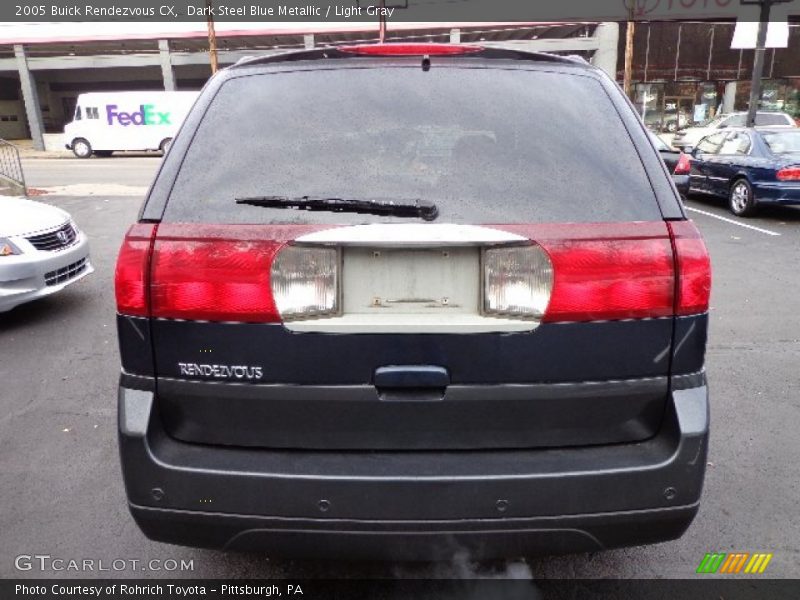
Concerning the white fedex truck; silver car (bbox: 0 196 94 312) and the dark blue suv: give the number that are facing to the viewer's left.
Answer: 1

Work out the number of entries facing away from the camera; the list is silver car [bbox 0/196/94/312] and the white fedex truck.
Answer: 0

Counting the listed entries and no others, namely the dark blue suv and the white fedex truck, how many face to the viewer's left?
1

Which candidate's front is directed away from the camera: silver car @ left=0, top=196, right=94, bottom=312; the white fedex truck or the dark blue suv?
the dark blue suv

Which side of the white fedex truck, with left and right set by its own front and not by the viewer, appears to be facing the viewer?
left

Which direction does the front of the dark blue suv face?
away from the camera

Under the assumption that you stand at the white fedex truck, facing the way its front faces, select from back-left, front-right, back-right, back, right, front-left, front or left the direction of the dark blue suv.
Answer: left

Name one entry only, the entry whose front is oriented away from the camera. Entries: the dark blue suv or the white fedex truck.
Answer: the dark blue suv

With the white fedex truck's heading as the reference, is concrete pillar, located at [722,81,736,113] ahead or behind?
behind

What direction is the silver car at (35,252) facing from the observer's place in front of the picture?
facing the viewer and to the right of the viewer

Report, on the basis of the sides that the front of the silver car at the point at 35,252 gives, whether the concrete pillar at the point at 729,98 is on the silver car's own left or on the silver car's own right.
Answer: on the silver car's own left

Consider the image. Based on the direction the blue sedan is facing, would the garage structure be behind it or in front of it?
in front

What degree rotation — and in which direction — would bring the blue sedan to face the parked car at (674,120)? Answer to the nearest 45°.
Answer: approximately 45° to its right

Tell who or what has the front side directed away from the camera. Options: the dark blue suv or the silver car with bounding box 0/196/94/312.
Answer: the dark blue suv

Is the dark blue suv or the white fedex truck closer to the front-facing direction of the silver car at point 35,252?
the dark blue suv

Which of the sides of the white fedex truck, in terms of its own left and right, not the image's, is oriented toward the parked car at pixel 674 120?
back

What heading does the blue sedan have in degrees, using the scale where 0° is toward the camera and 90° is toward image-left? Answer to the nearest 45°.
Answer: approximately 135°
